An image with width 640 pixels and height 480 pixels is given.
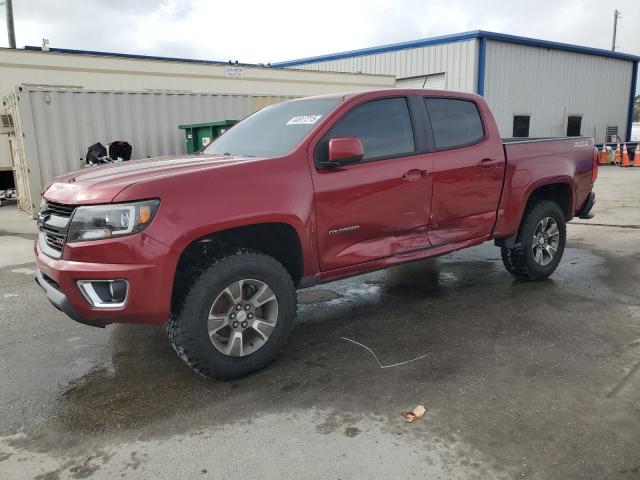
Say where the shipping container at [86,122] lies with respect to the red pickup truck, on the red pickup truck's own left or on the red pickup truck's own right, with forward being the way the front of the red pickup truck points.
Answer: on the red pickup truck's own right

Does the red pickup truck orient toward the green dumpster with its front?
no

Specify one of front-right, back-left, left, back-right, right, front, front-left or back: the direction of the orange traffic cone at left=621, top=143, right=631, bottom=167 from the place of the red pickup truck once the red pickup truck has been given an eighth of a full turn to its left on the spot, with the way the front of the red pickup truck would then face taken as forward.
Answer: back-left

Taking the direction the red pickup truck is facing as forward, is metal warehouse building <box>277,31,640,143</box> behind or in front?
behind

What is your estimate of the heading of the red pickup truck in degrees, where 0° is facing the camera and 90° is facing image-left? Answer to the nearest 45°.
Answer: approximately 45°

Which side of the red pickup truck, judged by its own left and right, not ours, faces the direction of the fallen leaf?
left

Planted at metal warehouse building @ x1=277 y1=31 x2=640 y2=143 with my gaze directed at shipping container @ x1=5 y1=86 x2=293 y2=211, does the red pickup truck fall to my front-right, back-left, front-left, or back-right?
front-left

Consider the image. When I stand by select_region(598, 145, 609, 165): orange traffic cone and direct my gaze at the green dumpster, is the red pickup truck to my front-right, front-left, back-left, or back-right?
front-left

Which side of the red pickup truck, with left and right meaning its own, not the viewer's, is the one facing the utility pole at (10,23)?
right

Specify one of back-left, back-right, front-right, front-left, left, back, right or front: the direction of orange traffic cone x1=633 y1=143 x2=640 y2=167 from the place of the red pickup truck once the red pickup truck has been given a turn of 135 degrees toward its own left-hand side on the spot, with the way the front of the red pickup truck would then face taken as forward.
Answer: front-left

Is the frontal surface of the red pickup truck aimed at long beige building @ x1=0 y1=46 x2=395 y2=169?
no

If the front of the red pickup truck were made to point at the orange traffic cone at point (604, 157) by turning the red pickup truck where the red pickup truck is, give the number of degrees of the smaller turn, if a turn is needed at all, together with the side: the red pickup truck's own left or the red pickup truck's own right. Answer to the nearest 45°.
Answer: approximately 180°
